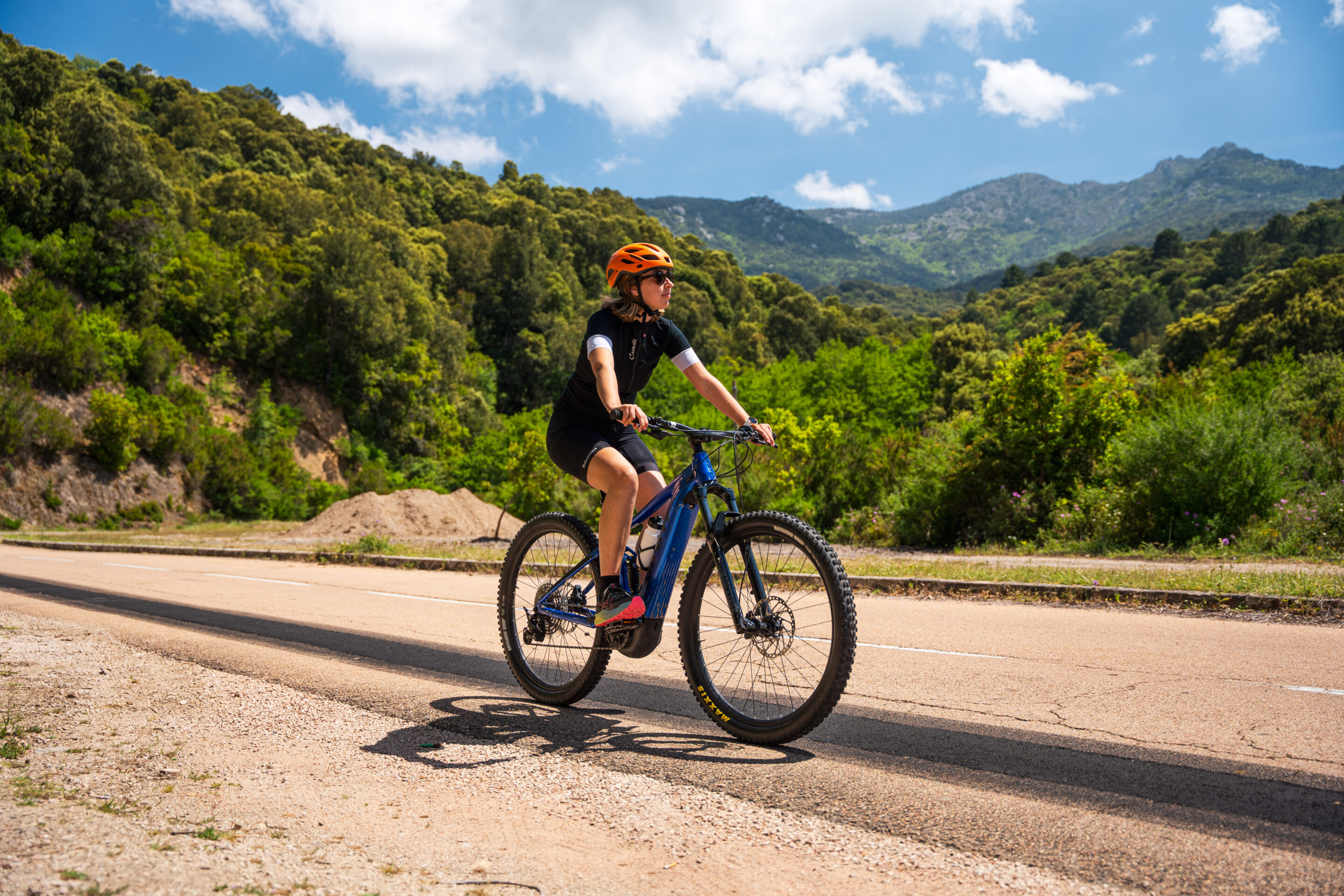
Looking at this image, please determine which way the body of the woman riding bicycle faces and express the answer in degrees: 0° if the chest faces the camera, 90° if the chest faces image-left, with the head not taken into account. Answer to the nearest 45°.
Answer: approximately 315°

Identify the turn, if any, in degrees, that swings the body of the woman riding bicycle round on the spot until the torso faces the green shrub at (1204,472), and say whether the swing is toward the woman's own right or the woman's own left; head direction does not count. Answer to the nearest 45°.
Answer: approximately 90° to the woman's own left

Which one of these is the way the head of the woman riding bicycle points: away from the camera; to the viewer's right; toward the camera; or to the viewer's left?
to the viewer's right

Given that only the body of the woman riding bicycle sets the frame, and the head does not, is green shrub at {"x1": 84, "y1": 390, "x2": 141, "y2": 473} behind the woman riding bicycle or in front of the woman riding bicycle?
behind

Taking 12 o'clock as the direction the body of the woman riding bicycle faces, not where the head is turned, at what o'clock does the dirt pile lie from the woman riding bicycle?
The dirt pile is roughly at 7 o'clock from the woman riding bicycle.

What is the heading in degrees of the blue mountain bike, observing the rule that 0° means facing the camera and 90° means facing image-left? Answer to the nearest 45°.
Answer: approximately 315°

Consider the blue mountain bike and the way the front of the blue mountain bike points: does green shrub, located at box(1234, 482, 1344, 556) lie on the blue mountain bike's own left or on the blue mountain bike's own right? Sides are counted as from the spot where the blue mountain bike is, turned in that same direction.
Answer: on the blue mountain bike's own left

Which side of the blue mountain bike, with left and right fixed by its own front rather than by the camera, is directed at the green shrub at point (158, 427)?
back
